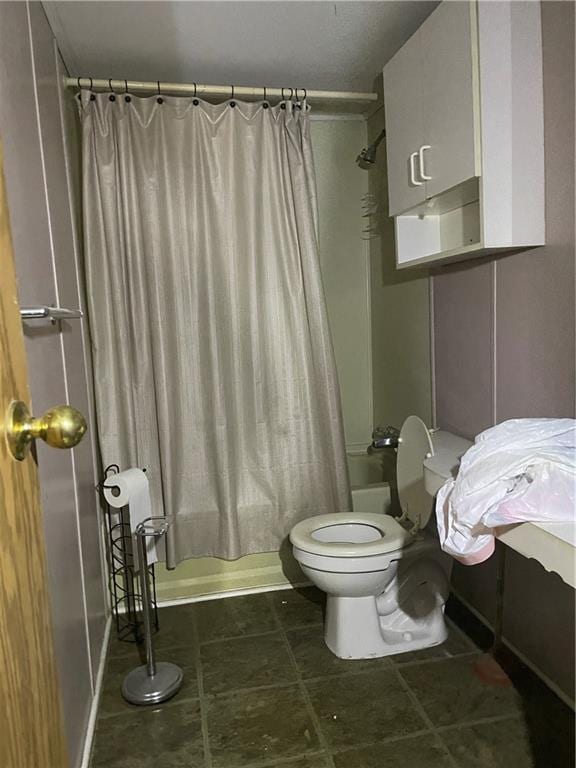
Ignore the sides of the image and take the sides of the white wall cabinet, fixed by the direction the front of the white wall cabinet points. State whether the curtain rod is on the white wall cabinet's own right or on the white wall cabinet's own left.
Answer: on the white wall cabinet's own right

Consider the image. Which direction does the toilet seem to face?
to the viewer's left

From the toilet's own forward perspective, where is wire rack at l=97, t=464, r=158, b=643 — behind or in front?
in front

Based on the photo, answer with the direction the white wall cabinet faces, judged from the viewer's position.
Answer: facing the viewer and to the left of the viewer

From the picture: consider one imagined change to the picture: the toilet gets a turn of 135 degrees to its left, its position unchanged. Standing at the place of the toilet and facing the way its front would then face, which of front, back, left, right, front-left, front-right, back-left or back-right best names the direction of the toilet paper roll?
back-right

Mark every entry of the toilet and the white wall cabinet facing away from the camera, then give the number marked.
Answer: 0
